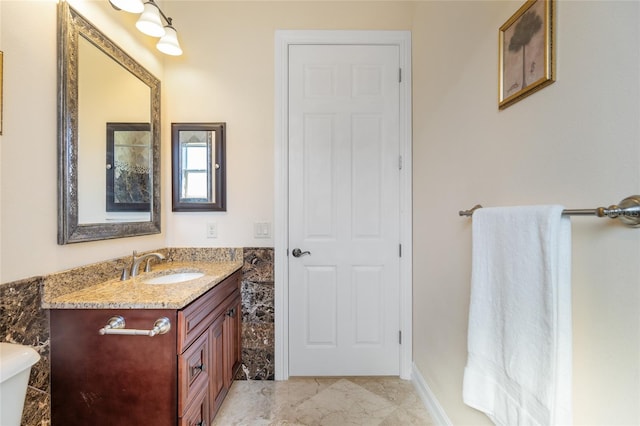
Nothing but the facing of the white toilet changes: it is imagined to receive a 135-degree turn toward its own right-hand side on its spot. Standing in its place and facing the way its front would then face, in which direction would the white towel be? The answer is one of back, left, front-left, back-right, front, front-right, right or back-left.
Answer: back-left

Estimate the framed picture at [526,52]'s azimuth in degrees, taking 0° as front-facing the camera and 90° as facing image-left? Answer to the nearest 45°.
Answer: approximately 45°

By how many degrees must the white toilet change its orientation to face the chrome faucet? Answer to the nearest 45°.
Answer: approximately 90° to its left

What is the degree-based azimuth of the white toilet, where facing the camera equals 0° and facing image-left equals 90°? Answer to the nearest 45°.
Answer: approximately 315°

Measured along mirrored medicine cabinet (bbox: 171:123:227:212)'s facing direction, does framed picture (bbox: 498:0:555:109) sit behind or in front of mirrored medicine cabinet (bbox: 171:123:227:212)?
in front

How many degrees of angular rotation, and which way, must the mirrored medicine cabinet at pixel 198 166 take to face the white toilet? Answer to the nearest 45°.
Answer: approximately 45° to its right

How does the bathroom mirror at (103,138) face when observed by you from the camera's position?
facing the viewer and to the right of the viewer

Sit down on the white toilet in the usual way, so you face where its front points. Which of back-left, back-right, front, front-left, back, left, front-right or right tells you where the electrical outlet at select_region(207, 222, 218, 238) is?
left

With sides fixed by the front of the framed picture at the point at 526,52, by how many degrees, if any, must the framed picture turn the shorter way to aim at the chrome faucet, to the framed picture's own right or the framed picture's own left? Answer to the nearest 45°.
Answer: approximately 45° to the framed picture's own right

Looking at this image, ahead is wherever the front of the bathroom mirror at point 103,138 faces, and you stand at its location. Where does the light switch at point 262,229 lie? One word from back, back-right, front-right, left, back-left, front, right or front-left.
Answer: front-left

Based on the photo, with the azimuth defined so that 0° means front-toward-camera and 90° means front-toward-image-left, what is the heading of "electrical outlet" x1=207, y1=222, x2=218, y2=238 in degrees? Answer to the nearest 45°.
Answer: approximately 0°

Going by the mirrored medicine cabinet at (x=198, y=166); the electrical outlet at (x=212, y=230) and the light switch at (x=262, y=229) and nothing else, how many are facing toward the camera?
3
